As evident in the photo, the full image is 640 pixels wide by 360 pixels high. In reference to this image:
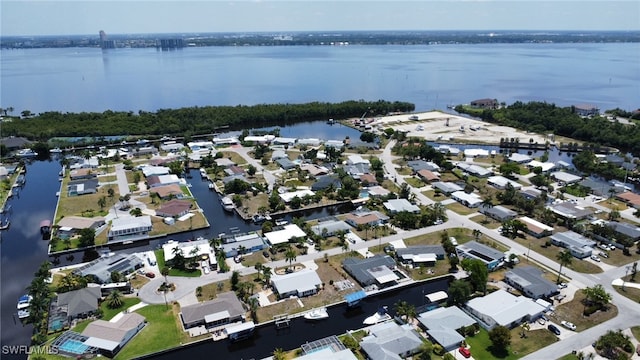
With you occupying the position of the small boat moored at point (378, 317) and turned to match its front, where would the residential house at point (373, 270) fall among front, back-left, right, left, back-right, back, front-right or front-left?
back-right

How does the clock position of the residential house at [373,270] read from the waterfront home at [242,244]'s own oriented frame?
The residential house is roughly at 10 o'clock from the waterfront home.

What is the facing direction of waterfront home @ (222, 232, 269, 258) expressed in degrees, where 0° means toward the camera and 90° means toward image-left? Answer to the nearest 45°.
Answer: approximately 0°

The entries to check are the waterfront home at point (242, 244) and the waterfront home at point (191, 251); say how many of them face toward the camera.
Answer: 2

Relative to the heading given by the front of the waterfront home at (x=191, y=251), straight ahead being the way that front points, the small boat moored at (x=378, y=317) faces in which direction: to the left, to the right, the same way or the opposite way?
to the right

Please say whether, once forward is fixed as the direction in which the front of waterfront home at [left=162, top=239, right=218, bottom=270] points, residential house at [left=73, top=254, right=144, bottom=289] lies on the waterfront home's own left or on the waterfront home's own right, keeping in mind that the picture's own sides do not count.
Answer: on the waterfront home's own right

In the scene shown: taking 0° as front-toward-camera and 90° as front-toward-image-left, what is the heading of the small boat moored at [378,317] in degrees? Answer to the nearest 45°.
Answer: approximately 45°

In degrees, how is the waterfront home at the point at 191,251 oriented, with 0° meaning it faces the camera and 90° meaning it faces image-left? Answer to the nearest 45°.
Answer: approximately 0°

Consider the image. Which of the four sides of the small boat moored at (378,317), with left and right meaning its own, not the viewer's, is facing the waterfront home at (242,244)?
right

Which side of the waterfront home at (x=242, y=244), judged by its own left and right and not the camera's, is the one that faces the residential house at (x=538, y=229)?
left
